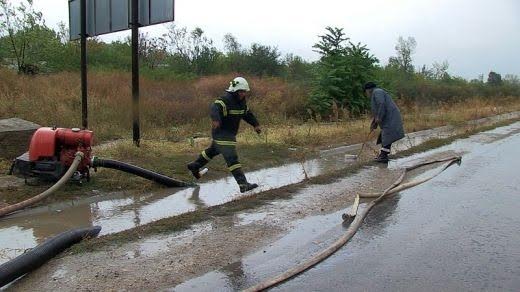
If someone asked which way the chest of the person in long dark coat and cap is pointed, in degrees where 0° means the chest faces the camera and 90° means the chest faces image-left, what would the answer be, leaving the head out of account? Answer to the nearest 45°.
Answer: approximately 90°

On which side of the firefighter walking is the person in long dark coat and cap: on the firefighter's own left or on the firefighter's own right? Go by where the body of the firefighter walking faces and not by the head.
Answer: on the firefighter's own left

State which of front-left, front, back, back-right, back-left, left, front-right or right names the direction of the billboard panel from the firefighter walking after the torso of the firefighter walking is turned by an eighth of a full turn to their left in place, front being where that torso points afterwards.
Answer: back-left

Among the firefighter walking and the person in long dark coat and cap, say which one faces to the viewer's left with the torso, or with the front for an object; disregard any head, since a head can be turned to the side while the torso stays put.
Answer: the person in long dark coat and cap

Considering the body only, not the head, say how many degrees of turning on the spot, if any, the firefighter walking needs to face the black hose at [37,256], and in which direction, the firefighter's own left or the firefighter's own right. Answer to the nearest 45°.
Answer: approximately 90° to the firefighter's own right

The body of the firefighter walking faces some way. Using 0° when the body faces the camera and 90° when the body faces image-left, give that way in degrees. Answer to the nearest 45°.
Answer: approximately 315°

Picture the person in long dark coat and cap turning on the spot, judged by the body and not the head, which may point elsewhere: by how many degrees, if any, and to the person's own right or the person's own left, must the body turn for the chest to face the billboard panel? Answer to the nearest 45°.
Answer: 0° — they already face it

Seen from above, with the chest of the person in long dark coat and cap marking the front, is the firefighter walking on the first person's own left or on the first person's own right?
on the first person's own left

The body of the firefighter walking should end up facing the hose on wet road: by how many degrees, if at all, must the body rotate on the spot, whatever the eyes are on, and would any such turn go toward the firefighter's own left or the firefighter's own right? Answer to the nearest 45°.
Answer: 0° — they already face it

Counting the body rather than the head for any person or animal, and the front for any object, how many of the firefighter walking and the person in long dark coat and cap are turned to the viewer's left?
1
